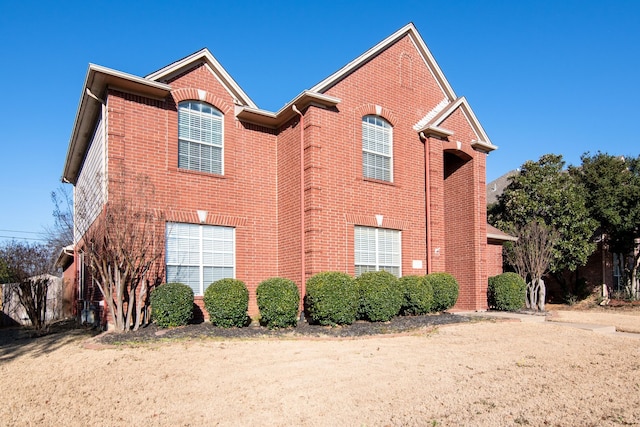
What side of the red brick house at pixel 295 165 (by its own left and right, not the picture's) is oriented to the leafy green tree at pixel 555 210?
left

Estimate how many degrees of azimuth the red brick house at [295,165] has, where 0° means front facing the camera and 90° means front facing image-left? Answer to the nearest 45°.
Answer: approximately 315°

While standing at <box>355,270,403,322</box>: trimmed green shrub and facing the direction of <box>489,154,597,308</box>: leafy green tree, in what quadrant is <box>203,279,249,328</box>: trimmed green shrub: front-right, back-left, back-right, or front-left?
back-left

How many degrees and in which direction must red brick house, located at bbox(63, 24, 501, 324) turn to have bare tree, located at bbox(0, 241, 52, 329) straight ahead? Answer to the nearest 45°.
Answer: approximately 135° to its right

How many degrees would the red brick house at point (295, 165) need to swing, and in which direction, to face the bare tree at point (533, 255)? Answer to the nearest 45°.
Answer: approximately 90° to its left

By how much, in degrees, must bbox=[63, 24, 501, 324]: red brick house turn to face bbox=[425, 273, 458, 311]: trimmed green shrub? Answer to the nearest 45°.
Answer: approximately 45° to its left
